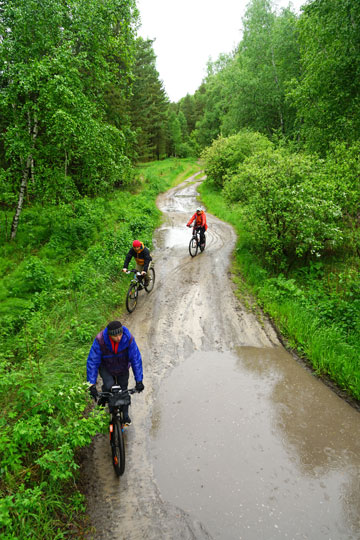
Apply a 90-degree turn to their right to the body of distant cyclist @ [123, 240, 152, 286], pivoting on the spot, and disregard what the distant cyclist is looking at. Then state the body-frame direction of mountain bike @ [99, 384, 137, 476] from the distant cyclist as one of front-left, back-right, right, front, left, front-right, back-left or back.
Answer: back-left

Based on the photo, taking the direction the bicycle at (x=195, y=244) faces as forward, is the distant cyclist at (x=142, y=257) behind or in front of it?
in front

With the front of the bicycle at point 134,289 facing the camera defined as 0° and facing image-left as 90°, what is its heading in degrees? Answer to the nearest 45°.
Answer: approximately 45°

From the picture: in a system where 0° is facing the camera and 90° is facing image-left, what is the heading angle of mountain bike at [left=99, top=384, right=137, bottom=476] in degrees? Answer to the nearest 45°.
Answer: approximately 0°

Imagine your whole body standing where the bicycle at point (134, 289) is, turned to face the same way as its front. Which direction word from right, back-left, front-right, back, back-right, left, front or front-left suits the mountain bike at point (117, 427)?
front-left

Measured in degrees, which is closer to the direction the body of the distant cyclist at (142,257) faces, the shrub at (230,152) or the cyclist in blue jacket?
the cyclist in blue jacket

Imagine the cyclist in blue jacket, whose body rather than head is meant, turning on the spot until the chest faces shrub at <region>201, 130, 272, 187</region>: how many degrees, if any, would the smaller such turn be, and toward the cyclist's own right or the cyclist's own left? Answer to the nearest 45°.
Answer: approximately 135° to the cyclist's own left

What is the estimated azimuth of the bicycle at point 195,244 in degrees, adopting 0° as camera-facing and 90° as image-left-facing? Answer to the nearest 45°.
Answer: approximately 45°

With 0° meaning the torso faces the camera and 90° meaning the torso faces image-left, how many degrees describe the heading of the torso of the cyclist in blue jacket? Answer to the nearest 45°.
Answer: approximately 0°

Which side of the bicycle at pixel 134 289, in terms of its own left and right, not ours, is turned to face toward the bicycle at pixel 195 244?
back

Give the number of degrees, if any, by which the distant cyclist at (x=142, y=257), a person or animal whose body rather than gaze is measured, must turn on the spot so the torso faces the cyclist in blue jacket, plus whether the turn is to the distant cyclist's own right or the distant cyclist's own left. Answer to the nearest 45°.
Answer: approximately 45° to the distant cyclist's own left
